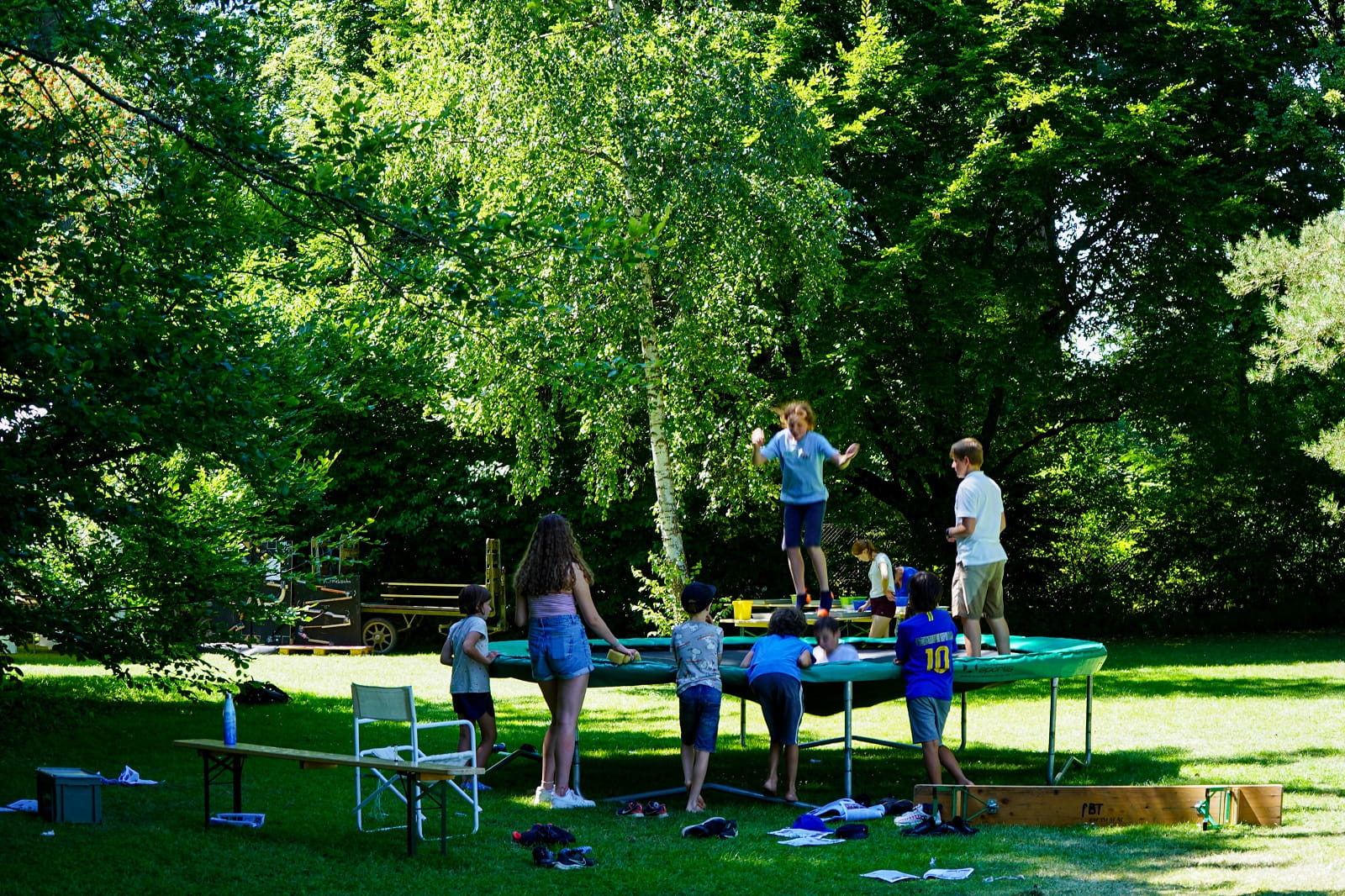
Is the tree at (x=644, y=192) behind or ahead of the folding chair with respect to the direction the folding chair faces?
ahead

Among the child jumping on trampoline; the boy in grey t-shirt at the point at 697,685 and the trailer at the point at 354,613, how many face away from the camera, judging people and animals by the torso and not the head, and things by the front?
1

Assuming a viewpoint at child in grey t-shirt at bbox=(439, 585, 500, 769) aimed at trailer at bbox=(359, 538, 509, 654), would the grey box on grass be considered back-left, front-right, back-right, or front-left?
back-left

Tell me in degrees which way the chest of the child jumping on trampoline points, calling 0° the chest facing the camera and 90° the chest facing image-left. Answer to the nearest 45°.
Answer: approximately 0°

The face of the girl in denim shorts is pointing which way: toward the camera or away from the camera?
away from the camera

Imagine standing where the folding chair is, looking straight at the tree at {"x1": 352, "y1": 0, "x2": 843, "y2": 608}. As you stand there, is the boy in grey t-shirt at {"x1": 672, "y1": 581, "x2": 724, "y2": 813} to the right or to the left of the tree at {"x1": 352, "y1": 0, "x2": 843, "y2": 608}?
right

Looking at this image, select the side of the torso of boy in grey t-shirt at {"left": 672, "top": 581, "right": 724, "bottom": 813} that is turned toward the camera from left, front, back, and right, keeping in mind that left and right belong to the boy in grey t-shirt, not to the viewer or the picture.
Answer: back

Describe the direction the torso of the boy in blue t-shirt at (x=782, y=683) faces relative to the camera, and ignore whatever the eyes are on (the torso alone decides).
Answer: away from the camera

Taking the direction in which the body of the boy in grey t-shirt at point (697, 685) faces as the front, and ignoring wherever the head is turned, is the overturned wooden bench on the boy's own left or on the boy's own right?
on the boy's own right
